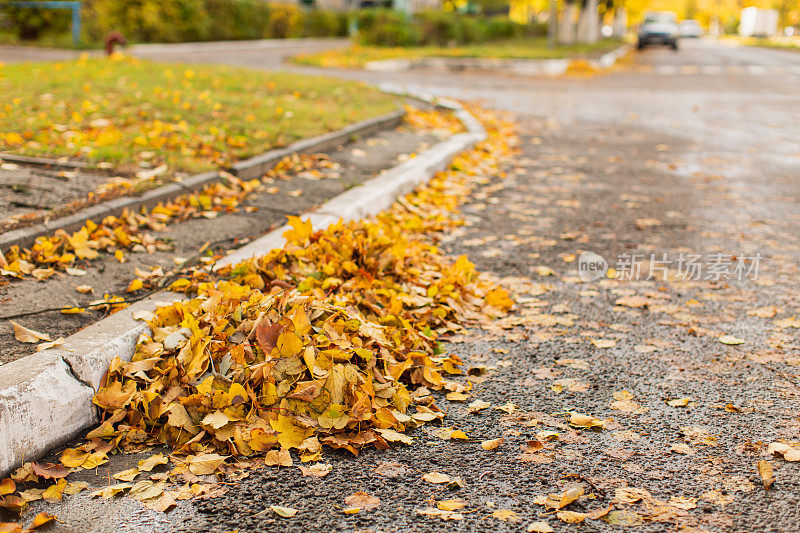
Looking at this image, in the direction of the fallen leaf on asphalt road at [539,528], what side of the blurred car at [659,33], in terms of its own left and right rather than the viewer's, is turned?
front

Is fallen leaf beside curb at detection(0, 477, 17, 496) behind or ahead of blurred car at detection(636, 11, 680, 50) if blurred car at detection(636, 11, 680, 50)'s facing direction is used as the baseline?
ahead

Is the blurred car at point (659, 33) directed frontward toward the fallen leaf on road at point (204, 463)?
yes

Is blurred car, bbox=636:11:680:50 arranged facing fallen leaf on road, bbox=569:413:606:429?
yes

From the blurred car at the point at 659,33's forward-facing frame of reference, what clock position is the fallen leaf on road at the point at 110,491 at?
The fallen leaf on road is roughly at 12 o'clock from the blurred car.

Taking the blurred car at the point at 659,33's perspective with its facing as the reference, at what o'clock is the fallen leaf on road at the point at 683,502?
The fallen leaf on road is roughly at 12 o'clock from the blurred car.

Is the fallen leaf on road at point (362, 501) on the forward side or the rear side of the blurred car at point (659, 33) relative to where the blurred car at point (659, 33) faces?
on the forward side

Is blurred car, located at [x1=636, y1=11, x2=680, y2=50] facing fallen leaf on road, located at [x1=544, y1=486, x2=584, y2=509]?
yes

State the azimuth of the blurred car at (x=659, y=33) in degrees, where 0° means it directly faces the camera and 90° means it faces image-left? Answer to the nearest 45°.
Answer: approximately 0°

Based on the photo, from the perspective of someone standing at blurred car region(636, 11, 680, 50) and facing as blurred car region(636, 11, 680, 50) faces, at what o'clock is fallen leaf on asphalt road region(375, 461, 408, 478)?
The fallen leaf on asphalt road is roughly at 12 o'clock from the blurred car.

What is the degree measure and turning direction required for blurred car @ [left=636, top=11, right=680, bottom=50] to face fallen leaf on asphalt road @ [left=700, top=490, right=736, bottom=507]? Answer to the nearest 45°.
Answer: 0° — it already faces it
